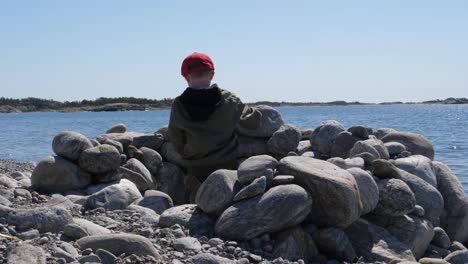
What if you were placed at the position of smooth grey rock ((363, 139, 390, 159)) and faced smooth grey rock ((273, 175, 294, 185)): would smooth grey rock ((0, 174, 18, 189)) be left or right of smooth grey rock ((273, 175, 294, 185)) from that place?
right

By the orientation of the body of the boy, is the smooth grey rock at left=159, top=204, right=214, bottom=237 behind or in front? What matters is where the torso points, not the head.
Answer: behind

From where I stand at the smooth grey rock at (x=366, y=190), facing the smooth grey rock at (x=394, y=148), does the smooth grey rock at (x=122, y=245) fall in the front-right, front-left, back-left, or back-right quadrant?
back-left

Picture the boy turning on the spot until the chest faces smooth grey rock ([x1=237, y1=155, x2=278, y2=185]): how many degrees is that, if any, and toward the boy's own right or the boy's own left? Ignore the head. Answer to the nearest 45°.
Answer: approximately 135° to the boy's own right

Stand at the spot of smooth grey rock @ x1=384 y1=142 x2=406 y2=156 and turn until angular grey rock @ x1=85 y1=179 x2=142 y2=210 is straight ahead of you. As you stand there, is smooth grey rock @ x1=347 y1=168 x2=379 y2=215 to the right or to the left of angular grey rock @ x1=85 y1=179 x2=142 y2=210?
left

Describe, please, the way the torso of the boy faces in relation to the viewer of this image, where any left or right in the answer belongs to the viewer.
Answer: facing away from the viewer

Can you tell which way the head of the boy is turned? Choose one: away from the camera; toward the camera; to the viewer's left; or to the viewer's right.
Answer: away from the camera
